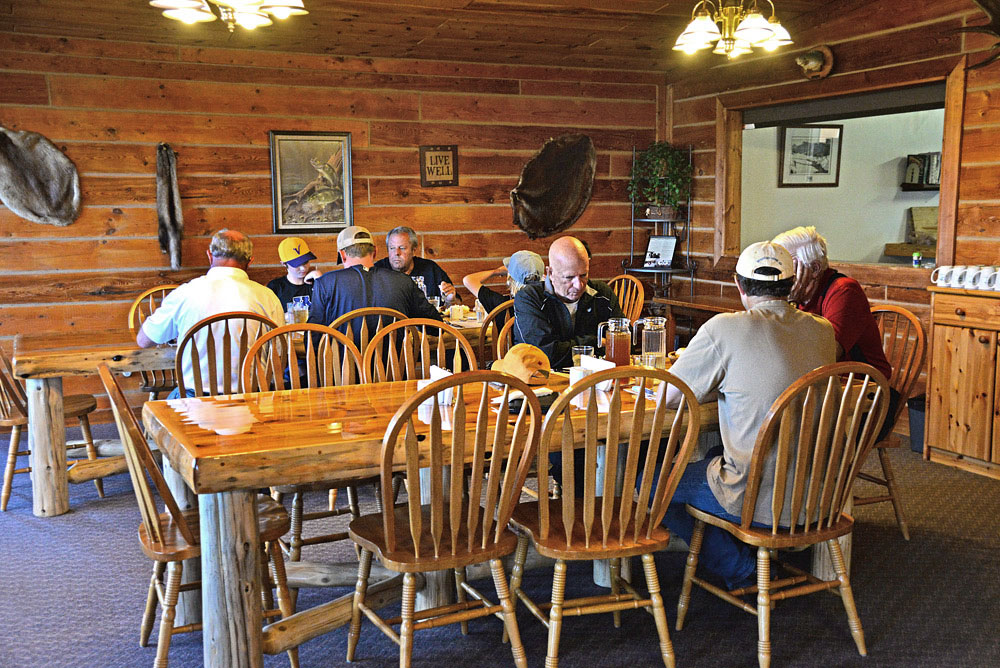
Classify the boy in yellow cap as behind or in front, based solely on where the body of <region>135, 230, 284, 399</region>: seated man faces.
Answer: in front

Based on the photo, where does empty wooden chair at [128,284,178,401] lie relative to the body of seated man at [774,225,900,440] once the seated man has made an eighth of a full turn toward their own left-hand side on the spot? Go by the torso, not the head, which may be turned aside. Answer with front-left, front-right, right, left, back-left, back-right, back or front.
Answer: front-right

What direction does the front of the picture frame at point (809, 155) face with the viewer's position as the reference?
facing the viewer

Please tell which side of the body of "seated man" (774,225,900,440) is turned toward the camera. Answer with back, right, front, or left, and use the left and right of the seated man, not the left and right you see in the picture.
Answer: left

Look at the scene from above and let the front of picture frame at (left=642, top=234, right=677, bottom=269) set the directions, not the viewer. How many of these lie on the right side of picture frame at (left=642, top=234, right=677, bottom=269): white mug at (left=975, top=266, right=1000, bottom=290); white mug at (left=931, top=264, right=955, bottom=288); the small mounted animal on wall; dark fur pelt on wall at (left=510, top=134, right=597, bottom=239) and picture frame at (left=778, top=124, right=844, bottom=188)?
1

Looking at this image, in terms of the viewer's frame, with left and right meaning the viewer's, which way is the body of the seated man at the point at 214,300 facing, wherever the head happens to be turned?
facing away from the viewer

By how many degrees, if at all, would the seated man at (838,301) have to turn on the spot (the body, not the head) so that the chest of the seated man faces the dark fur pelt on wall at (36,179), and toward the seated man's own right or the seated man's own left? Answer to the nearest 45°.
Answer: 0° — they already face it

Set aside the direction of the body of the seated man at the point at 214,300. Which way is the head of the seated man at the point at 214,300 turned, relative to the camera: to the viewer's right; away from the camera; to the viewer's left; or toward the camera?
away from the camera

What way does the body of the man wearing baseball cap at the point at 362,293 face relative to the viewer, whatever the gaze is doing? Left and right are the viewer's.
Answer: facing away from the viewer

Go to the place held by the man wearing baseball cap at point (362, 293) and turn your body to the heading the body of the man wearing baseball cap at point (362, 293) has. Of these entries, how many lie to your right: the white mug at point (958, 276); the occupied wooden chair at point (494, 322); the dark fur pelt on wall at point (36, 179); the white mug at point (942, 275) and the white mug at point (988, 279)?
4

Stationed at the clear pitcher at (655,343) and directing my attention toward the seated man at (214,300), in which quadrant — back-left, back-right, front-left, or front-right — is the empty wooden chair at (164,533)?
front-left
